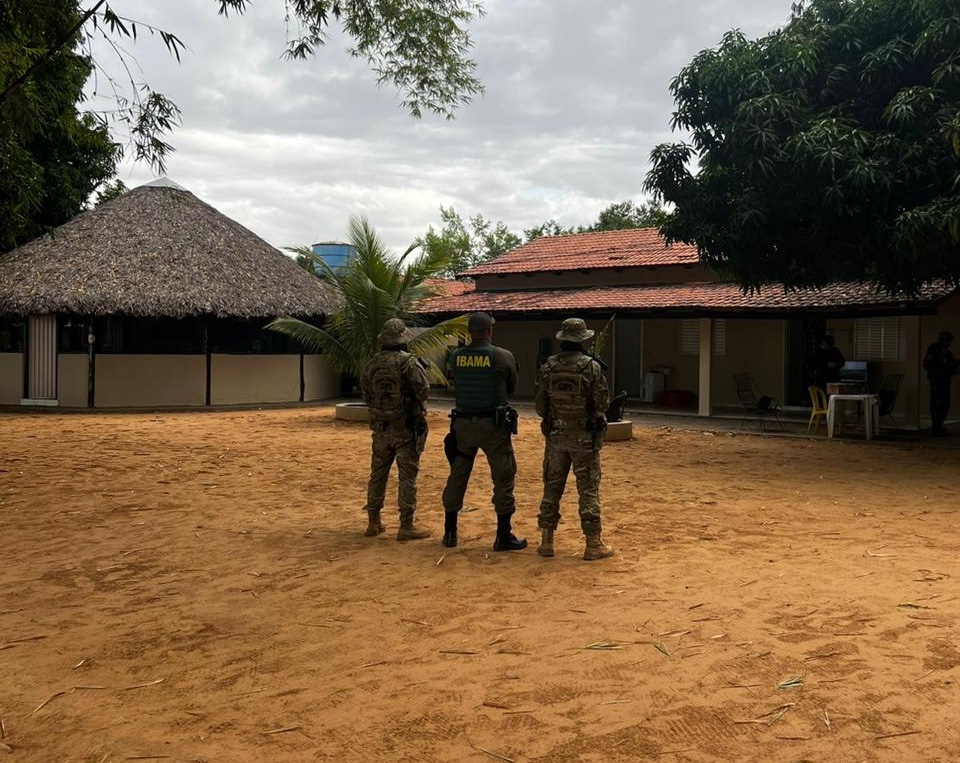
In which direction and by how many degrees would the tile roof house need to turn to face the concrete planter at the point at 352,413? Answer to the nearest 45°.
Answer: approximately 45° to its right

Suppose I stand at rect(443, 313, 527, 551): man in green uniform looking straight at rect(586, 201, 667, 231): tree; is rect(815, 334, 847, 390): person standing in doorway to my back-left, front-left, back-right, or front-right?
front-right

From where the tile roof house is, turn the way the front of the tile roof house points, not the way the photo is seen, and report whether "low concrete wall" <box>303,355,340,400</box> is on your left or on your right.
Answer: on your right

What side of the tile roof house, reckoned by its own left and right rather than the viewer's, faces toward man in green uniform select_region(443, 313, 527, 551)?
front

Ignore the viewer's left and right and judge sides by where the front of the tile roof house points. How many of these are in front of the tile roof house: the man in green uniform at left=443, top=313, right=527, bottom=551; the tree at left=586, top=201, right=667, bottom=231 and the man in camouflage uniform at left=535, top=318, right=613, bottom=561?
2

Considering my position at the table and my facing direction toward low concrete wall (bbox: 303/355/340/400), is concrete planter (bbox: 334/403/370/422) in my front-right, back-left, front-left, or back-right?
front-left

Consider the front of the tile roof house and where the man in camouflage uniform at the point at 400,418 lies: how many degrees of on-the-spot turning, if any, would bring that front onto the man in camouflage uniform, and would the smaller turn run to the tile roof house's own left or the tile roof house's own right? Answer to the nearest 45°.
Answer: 0° — it already faces them

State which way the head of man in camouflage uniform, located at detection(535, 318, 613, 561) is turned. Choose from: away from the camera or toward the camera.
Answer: away from the camera

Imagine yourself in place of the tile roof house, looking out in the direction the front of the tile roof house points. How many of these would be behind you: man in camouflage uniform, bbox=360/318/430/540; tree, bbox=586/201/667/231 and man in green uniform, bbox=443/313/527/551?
1

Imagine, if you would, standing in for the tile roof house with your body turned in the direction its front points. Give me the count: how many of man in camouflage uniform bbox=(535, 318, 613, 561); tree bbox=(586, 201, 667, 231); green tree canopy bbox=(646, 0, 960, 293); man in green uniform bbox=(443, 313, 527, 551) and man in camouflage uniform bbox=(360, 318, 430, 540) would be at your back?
1

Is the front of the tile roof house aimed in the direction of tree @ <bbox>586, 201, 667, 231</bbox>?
no

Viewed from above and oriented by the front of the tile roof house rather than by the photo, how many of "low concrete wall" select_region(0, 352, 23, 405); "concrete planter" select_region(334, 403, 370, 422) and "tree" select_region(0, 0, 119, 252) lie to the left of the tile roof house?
0

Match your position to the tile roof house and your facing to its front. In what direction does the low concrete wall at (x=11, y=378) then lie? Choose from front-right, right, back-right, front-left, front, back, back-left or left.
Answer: right

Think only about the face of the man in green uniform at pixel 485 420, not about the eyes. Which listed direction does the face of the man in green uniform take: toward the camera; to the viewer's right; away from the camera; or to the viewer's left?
away from the camera

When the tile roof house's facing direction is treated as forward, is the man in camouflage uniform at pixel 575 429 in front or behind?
in front

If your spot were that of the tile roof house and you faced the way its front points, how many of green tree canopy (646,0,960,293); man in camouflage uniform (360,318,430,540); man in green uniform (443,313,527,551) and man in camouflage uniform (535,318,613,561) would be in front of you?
4

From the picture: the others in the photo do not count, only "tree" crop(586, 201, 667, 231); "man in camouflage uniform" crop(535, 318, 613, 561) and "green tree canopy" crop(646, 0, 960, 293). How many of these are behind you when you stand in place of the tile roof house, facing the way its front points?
1

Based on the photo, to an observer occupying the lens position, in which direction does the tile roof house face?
facing the viewer
